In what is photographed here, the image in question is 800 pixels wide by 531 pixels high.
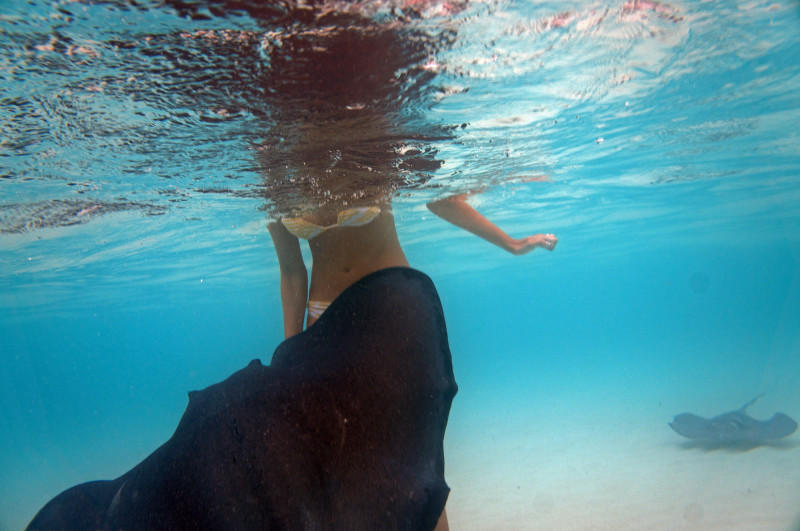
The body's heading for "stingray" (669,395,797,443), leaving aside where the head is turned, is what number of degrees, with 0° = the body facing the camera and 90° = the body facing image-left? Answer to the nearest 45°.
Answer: approximately 0°
